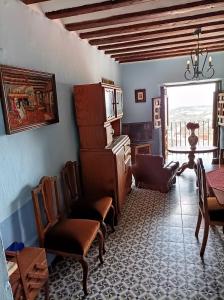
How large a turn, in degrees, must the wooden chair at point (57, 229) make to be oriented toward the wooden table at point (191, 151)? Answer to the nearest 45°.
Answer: approximately 90° to its left

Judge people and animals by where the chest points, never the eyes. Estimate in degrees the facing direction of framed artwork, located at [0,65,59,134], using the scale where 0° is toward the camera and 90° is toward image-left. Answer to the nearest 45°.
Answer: approximately 315°

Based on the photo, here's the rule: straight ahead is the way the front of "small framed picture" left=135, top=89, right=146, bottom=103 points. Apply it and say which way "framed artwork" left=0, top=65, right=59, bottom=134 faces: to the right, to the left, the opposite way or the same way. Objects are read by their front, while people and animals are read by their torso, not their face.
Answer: to the left

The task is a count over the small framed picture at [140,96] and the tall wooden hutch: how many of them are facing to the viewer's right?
1

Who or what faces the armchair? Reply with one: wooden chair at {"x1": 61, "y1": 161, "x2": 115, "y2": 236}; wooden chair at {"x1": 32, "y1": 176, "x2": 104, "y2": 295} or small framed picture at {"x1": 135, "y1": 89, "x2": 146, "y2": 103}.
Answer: the small framed picture

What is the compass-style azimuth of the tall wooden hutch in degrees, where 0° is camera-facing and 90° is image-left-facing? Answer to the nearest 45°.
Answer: approximately 270°

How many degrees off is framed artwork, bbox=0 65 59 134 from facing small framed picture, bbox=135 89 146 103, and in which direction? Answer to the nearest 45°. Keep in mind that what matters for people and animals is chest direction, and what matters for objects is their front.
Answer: approximately 90° to its left
